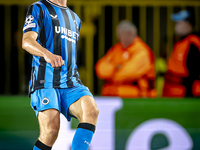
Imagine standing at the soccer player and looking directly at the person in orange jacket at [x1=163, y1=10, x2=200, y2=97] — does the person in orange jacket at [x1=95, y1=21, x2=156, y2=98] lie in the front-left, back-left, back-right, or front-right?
front-left

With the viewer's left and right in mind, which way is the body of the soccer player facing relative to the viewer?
facing the viewer and to the right of the viewer

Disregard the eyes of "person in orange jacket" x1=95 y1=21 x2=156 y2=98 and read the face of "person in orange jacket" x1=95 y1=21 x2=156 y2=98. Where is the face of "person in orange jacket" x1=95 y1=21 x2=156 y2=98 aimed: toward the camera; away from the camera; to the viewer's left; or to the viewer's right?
toward the camera

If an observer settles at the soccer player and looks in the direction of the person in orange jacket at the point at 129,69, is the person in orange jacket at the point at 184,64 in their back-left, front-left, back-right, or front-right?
front-right
